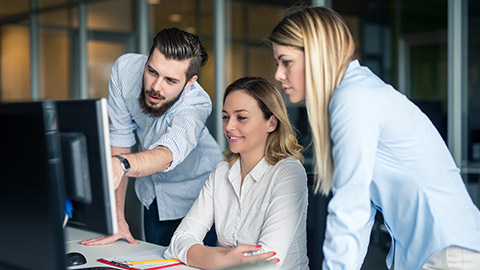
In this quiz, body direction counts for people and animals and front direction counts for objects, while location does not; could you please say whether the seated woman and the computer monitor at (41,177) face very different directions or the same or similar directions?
very different directions

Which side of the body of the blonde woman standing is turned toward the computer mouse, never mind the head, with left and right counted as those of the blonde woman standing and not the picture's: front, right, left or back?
front

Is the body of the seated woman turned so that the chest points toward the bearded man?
no

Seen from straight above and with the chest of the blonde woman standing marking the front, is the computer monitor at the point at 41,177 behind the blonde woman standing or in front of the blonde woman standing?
in front

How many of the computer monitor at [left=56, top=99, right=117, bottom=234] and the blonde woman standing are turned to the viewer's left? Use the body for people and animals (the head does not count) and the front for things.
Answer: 1

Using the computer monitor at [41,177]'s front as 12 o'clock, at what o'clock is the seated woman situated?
The seated woman is roughly at 12 o'clock from the computer monitor.

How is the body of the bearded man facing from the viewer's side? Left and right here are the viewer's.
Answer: facing the viewer and to the left of the viewer

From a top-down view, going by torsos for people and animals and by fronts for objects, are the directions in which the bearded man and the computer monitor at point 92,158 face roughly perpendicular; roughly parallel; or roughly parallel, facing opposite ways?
roughly parallel, facing opposite ways

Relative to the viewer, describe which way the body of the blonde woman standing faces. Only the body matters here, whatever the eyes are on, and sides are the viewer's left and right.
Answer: facing to the left of the viewer

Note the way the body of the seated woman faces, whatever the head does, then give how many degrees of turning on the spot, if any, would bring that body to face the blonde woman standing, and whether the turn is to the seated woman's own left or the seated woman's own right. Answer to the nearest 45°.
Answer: approximately 90° to the seated woman's own left

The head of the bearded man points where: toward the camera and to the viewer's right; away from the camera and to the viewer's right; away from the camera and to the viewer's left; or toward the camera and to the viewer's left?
toward the camera and to the viewer's left

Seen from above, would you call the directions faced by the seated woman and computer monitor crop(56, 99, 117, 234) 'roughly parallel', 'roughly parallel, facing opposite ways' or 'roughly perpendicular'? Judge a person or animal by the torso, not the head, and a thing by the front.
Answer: roughly parallel, facing opposite ways

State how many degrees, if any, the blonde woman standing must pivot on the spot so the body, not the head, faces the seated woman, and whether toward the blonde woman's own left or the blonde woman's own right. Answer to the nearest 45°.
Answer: approximately 45° to the blonde woman's own right

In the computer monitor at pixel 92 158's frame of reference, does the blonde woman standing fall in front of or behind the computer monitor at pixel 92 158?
in front

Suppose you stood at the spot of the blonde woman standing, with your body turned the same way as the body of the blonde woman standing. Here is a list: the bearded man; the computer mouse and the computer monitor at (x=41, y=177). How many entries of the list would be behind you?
0

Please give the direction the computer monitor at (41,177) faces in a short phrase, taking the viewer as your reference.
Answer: facing away from the viewer and to the right of the viewer
